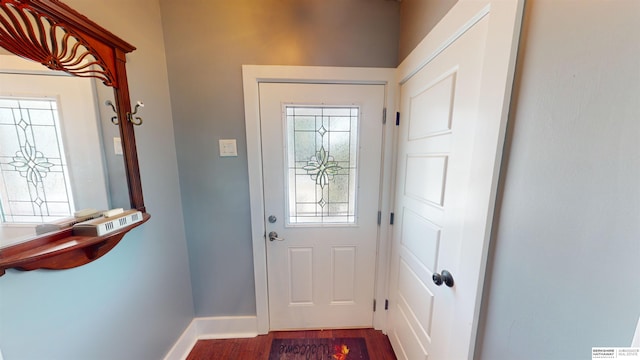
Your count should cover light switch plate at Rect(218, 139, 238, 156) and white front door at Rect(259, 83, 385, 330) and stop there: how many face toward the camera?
2

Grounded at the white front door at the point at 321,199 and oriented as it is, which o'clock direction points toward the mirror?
The mirror is roughly at 2 o'clock from the white front door.

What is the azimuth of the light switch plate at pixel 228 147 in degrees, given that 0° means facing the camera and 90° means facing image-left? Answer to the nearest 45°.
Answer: approximately 0°

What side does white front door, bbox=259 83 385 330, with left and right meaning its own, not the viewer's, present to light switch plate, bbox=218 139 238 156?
right

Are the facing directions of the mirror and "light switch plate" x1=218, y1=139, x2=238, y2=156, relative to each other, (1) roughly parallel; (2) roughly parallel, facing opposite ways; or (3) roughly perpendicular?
roughly perpendicular

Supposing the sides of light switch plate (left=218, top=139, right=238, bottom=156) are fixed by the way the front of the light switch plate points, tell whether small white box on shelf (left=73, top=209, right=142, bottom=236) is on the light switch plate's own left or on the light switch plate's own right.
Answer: on the light switch plate's own right

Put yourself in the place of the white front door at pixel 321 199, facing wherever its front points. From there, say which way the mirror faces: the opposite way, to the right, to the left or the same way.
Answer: to the left

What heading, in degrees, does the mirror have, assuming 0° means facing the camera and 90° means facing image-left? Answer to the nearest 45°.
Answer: approximately 315°
